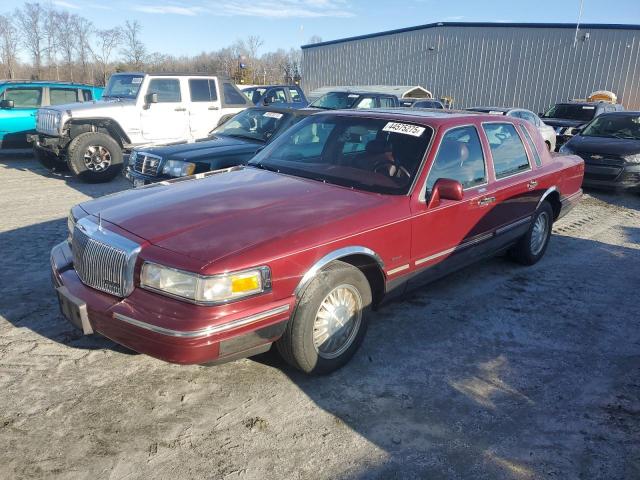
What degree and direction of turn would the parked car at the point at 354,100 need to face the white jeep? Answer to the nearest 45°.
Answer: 0° — it already faces it

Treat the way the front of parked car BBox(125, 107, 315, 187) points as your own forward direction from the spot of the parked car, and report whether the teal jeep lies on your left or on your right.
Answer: on your right

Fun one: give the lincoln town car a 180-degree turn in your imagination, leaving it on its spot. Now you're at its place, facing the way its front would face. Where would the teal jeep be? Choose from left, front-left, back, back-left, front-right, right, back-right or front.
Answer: left

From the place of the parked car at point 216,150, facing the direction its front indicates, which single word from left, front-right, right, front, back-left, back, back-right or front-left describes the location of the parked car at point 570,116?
back

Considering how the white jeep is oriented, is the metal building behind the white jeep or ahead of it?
behind

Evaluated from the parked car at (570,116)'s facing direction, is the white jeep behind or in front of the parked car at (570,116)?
in front

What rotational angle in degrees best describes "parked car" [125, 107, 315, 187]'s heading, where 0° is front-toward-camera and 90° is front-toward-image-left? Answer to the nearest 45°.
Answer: approximately 45°

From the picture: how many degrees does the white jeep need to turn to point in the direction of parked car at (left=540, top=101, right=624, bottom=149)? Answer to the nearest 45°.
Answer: approximately 135° to its left

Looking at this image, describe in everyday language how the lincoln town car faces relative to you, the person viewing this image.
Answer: facing the viewer and to the left of the viewer

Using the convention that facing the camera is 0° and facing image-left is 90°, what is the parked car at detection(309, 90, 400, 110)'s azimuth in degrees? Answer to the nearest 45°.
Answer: approximately 45°

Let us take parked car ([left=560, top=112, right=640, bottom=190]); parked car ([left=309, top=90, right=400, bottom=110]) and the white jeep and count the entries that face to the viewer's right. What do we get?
0

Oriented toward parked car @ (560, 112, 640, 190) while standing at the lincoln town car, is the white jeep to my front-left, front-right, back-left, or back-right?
front-left

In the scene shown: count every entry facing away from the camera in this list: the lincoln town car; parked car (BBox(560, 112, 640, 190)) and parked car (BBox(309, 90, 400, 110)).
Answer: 0
